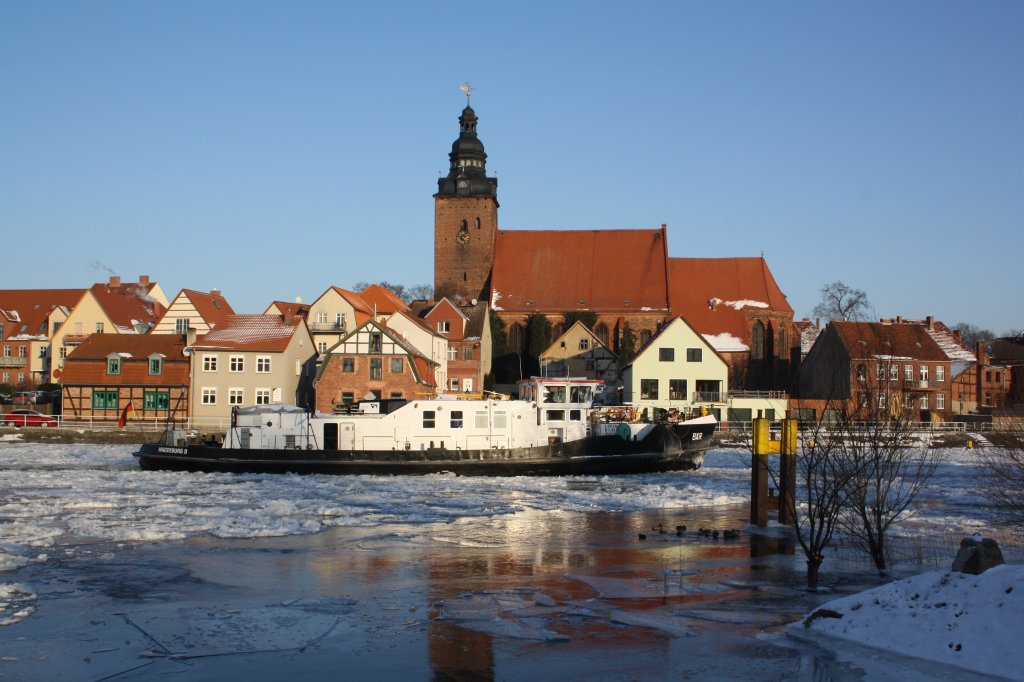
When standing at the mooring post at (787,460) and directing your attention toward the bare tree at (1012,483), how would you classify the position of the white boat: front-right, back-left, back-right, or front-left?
back-left

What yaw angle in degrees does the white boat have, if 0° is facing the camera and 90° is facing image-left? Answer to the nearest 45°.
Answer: approximately 270°

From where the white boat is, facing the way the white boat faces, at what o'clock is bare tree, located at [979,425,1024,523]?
The bare tree is roughly at 2 o'clock from the white boat.

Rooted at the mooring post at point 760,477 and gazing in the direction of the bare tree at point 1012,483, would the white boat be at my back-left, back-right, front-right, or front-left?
back-left

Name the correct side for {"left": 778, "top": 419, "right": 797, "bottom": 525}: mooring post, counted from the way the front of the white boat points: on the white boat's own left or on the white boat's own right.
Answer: on the white boat's own right

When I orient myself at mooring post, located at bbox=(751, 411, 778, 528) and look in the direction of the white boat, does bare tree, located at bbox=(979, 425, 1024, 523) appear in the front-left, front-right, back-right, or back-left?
back-right
